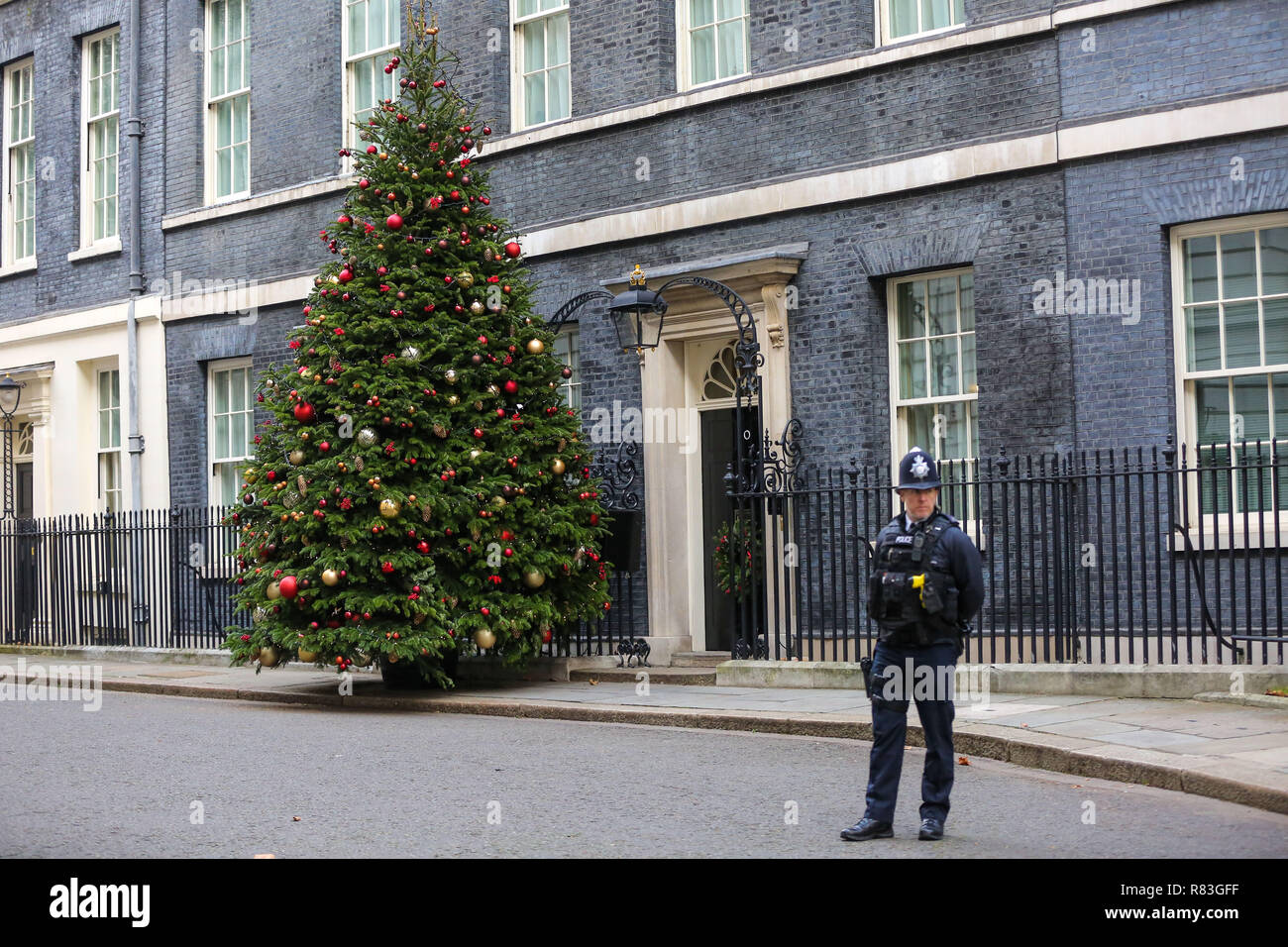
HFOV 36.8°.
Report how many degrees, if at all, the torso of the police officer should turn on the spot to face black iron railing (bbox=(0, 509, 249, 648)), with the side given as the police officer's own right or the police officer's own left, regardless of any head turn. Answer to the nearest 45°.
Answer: approximately 90° to the police officer's own right

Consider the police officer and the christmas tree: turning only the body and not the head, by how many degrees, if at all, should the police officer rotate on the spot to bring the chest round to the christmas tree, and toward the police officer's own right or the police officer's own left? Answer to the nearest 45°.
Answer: approximately 90° to the police officer's own right

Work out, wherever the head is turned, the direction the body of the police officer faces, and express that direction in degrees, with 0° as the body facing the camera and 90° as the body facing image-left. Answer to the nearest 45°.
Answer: approximately 45°

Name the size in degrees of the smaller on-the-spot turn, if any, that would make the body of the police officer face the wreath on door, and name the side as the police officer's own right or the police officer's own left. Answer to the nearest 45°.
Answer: approximately 135° to the police officer's own right

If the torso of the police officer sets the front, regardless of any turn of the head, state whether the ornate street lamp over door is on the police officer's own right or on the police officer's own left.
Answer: on the police officer's own right

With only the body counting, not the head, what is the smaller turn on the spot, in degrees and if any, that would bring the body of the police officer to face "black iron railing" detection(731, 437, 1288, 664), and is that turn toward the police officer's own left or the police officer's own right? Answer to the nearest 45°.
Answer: approximately 135° to the police officer's own right
